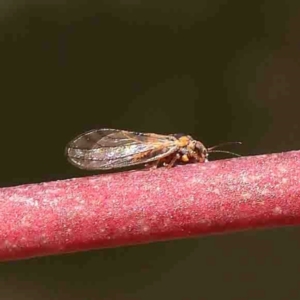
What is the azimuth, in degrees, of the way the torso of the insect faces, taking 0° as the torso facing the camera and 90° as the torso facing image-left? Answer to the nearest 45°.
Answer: approximately 270°
